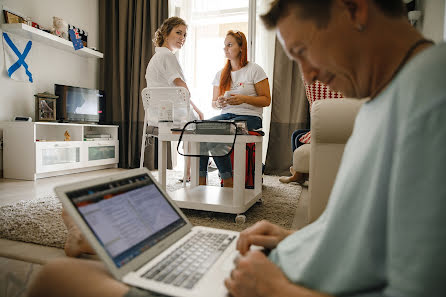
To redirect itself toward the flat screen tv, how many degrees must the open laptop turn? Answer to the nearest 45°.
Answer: approximately 135° to its left

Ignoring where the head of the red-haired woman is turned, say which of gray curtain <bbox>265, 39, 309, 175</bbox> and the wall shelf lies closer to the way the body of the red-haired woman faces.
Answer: the wall shelf

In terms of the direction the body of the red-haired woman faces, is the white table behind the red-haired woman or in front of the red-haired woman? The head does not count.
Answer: in front

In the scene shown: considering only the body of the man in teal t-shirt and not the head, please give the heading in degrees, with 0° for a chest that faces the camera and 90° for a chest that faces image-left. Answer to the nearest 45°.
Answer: approximately 90°

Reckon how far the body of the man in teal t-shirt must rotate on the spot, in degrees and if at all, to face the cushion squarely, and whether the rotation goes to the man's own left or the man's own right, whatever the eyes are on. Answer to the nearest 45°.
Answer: approximately 90° to the man's own right

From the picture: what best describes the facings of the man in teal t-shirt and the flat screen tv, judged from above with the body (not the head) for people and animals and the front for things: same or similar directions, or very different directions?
very different directions

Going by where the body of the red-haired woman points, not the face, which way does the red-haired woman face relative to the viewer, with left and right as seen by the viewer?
facing the viewer and to the left of the viewer

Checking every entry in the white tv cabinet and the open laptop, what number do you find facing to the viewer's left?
0

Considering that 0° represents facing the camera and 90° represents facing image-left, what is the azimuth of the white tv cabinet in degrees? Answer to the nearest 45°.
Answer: approximately 315°

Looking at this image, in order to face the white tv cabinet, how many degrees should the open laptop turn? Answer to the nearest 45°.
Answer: approximately 135° to its left
